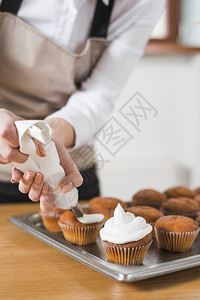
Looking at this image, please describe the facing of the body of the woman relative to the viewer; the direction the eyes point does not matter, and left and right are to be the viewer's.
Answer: facing the viewer

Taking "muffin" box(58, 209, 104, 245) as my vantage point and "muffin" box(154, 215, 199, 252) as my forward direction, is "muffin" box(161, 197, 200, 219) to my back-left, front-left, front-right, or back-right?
front-left

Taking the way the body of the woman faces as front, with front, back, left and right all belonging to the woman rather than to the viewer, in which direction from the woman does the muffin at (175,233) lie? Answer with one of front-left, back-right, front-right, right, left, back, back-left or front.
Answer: front-left

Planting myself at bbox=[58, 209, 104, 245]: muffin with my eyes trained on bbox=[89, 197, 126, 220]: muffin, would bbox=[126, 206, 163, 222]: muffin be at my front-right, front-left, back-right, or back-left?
front-right

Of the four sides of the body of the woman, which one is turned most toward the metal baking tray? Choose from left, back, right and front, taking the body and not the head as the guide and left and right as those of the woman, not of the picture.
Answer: front

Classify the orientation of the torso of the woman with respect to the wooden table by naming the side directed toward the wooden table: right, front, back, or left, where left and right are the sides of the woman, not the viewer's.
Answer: front
